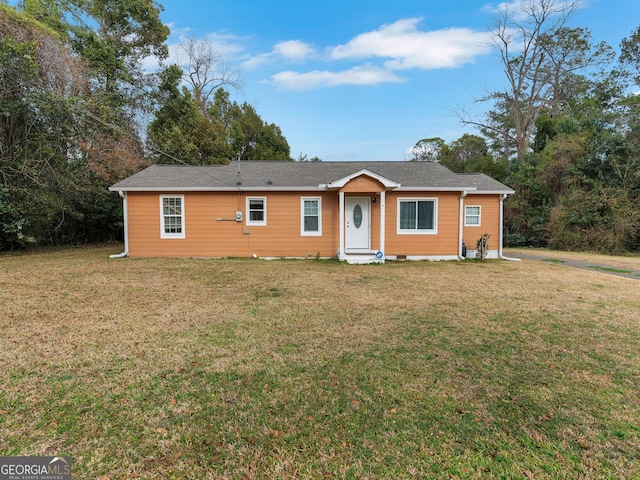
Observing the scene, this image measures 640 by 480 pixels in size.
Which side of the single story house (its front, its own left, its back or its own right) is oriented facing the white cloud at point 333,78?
back

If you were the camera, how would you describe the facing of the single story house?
facing the viewer

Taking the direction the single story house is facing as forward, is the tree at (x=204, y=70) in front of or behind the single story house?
behind

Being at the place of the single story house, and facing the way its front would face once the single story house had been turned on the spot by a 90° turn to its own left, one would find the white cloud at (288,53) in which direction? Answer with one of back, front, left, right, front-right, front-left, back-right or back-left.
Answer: left

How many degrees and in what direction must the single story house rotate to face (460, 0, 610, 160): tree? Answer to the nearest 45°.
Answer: approximately 135° to its left

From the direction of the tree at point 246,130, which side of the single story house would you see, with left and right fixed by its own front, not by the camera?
back

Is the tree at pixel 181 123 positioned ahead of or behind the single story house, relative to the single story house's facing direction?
behind
